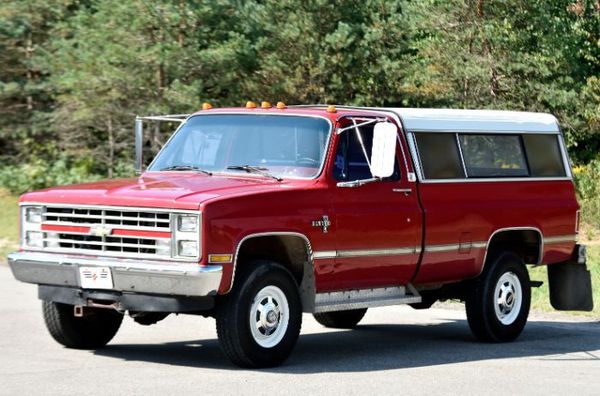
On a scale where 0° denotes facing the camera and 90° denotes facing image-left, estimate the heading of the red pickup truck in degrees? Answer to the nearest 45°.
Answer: approximately 45°
